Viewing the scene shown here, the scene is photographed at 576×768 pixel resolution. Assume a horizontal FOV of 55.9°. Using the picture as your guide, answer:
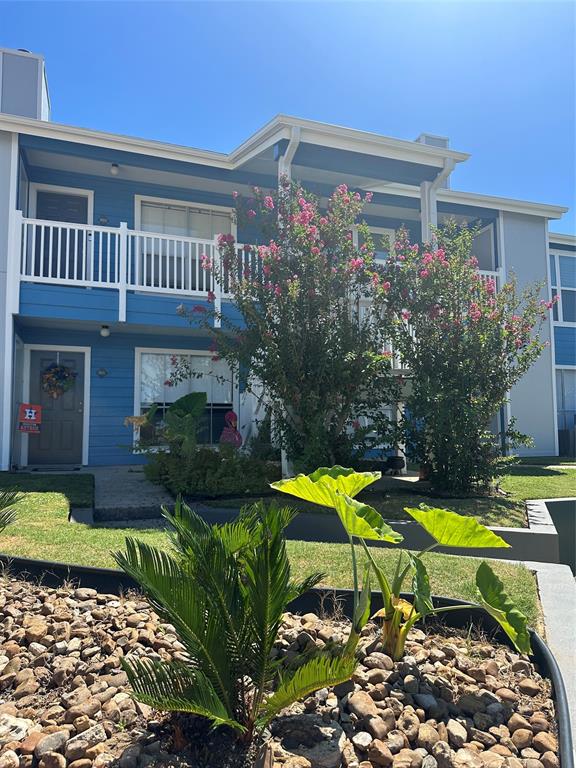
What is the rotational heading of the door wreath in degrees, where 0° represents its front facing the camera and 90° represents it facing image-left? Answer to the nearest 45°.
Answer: approximately 0°

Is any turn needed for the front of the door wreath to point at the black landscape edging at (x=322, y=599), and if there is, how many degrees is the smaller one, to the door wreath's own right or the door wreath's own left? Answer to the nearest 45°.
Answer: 0° — it already faces it

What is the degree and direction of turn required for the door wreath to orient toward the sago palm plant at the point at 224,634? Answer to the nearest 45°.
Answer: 0° — it already faces it

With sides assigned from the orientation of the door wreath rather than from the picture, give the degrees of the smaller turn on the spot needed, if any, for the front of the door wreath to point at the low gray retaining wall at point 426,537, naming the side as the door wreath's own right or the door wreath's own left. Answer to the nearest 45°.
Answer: approximately 45° to the door wreath's own left

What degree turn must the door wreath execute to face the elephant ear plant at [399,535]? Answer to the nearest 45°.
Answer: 0° — it already faces it
